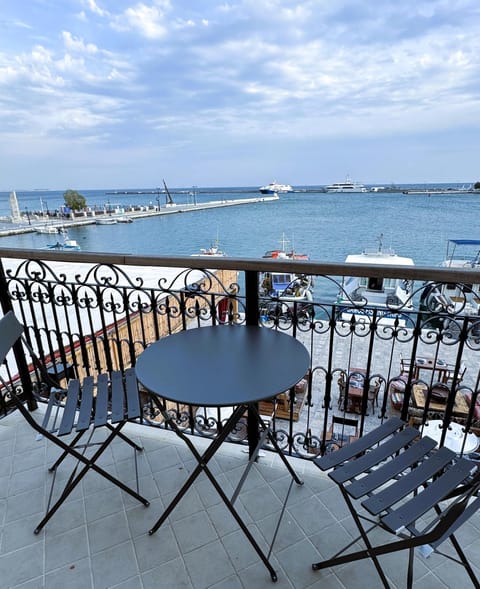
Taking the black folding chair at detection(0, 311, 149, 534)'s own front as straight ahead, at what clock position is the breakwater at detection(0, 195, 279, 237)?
The breakwater is roughly at 9 o'clock from the black folding chair.

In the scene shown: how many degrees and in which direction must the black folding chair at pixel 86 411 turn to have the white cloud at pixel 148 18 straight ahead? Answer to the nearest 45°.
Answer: approximately 45° to its left

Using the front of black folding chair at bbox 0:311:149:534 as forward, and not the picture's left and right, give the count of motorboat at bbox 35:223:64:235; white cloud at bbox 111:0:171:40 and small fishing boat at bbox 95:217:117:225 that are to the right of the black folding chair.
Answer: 0

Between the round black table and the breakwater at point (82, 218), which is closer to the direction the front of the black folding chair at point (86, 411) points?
the round black table

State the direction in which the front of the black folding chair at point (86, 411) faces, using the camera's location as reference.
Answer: facing to the right of the viewer

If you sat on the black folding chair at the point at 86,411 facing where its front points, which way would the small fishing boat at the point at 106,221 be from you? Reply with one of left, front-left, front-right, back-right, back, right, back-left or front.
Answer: left

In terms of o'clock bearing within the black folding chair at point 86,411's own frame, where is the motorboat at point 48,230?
The motorboat is roughly at 9 o'clock from the black folding chair.
